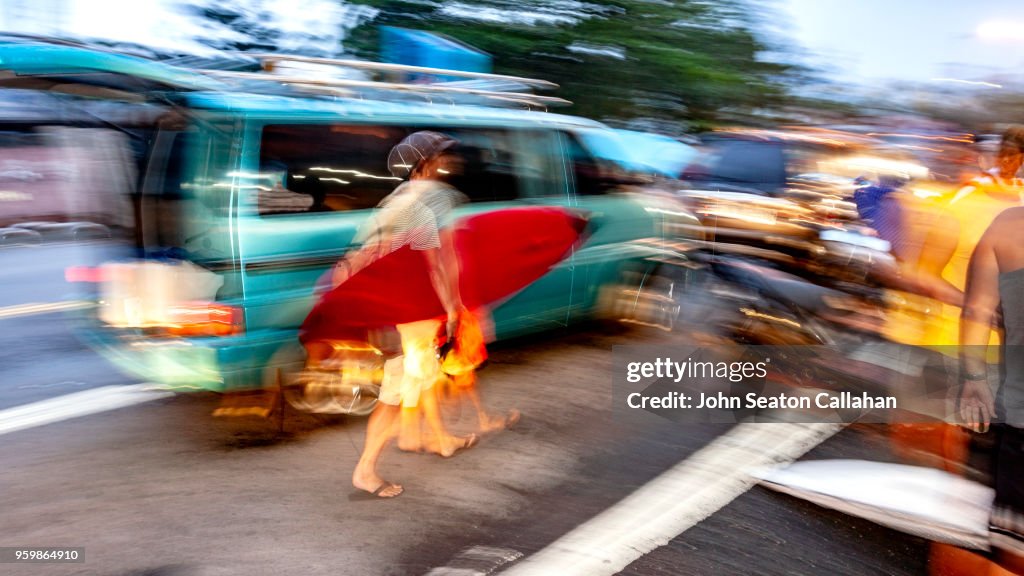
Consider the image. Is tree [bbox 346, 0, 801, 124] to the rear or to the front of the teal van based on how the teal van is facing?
to the front

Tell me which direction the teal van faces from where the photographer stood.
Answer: facing away from the viewer and to the right of the viewer
